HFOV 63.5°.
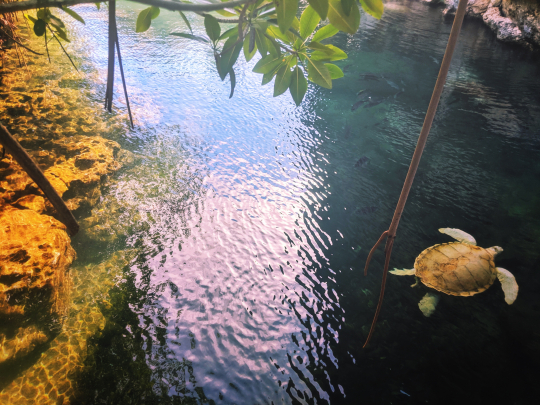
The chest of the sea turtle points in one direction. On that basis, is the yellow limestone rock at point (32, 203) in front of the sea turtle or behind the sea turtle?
behind

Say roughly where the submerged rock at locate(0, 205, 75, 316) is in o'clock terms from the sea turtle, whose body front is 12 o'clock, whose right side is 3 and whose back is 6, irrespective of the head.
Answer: The submerged rock is roughly at 6 o'clock from the sea turtle.

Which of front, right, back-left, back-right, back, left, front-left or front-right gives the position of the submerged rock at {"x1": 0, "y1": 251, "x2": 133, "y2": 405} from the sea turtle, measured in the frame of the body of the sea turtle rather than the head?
back

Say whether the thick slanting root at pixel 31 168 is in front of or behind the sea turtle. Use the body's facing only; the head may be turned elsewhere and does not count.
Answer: behind

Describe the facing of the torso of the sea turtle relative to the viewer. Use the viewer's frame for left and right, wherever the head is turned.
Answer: facing away from the viewer and to the right of the viewer

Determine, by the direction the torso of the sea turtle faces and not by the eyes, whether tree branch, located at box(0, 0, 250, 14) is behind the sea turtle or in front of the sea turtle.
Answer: behind

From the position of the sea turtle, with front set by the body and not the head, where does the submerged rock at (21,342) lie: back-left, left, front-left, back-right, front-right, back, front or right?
back

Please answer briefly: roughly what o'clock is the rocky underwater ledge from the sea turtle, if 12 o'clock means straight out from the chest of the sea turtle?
The rocky underwater ledge is roughly at 6 o'clock from the sea turtle.
